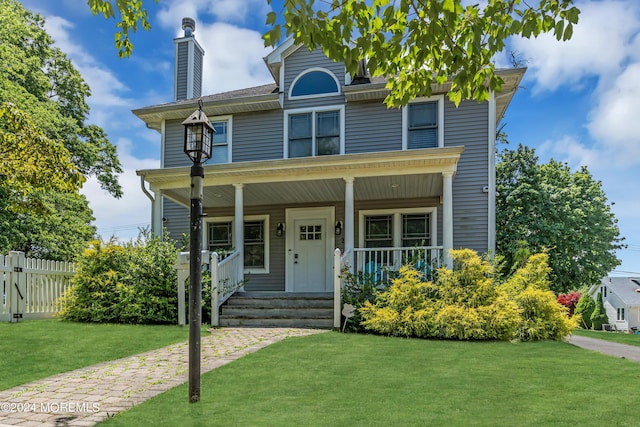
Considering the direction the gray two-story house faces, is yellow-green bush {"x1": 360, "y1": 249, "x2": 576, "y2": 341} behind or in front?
in front

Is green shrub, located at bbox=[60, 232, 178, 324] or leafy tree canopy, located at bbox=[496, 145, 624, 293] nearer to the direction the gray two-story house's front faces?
the green shrub

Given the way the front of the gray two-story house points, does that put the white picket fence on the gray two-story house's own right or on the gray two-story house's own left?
on the gray two-story house's own right

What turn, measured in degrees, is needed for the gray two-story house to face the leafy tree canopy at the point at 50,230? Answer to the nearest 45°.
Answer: approximately 135° to its right

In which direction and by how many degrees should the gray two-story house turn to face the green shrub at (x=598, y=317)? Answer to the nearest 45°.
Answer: approximately 135° to its left

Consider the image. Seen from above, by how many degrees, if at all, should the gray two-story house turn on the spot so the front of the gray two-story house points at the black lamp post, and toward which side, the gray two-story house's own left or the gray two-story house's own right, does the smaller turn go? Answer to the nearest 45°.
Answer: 0° — it already faces it

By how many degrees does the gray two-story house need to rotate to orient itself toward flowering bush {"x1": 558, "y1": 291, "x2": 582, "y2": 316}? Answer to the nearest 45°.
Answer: approximately 135° to its left

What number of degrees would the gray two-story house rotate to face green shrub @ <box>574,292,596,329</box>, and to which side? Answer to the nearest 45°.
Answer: approximately 135° to its left

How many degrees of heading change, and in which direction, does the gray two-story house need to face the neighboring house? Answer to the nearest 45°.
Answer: approximately 135° to its left

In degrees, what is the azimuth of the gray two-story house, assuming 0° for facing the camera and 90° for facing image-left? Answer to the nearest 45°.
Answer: approximately 0°
